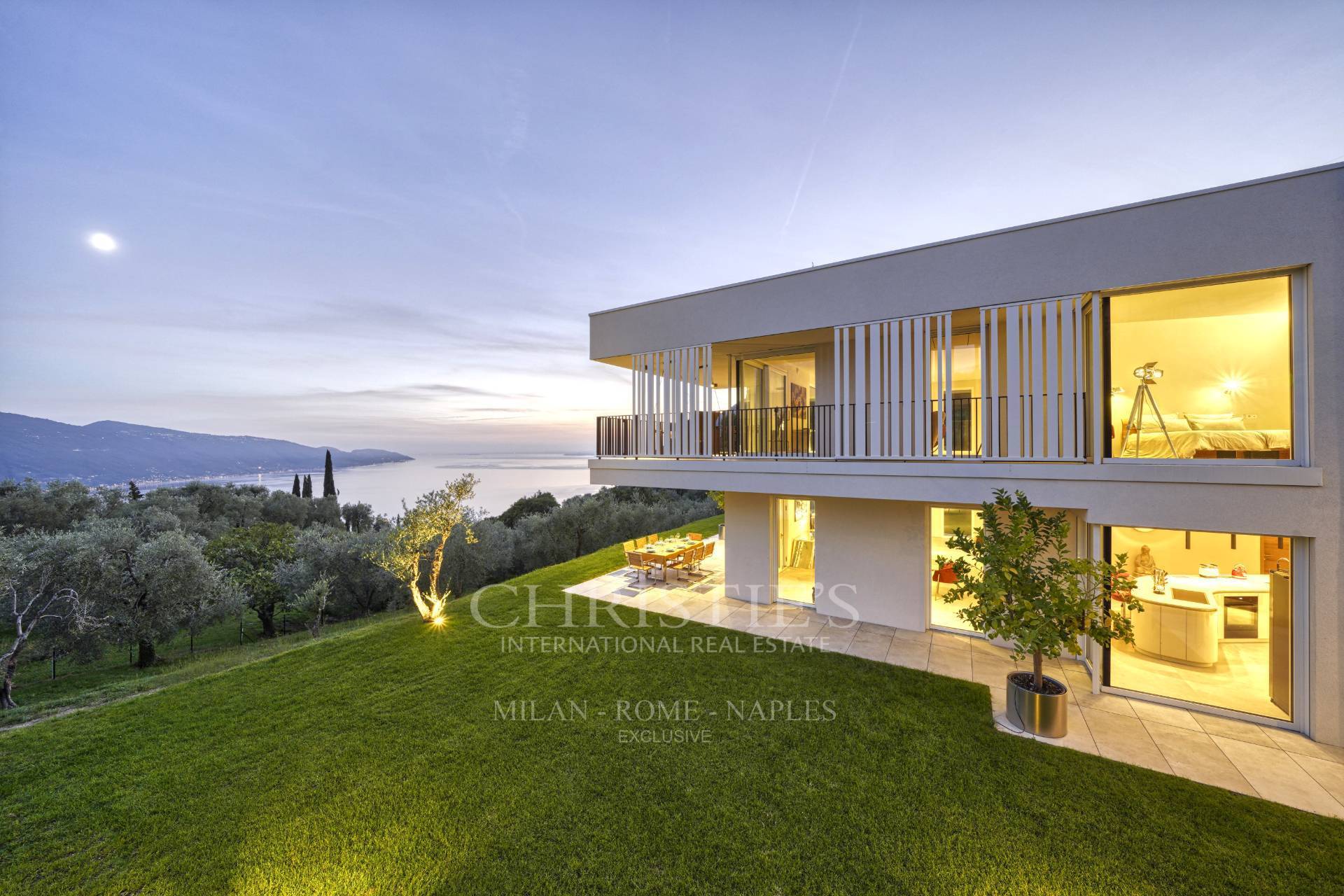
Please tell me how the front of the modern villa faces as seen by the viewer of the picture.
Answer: facing the viewer and to the left of the viewer

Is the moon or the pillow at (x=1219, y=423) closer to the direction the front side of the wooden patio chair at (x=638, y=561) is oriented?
the pillow

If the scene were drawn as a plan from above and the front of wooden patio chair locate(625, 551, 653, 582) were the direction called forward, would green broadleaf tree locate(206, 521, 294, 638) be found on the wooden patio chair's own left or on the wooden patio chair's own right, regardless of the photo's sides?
on the wooden patio chair's own left

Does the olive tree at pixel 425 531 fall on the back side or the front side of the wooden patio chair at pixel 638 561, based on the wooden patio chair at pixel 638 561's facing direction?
on the back side

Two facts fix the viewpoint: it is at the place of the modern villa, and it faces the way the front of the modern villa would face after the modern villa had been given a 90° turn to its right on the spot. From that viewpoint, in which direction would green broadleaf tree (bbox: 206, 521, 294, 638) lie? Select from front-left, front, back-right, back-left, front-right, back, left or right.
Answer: front-left

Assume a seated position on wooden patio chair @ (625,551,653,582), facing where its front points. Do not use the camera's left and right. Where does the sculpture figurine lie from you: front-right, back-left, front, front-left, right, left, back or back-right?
right

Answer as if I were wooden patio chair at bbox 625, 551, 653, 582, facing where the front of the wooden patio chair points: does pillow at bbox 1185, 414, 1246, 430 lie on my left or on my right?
on my right

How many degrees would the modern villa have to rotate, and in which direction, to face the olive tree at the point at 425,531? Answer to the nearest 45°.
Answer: approximately 45° to its right

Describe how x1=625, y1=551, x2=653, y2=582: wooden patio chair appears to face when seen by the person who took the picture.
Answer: facing away from the viewer and to the right of the viewer

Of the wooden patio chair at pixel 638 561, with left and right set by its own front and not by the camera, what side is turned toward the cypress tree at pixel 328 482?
left
